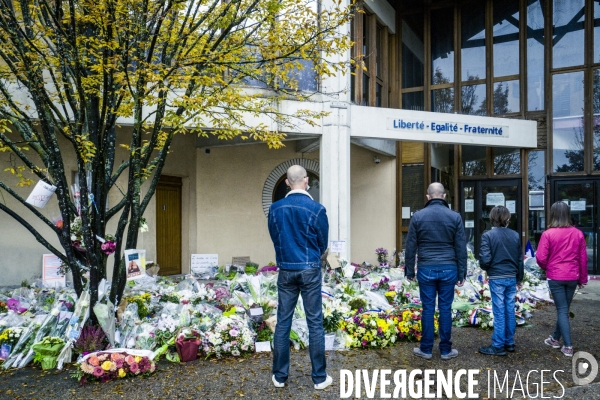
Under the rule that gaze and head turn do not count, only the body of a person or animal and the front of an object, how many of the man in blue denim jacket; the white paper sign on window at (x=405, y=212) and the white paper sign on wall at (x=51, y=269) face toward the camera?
2

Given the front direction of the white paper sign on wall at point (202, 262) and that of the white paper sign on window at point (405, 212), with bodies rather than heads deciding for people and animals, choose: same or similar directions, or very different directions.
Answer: same or similar directions

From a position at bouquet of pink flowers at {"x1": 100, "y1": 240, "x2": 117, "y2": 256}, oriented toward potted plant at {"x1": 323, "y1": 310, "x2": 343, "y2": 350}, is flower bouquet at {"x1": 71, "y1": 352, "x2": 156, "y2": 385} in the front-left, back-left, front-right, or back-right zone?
front-right

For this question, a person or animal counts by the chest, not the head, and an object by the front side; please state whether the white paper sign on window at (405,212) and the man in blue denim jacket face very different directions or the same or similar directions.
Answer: very different directions

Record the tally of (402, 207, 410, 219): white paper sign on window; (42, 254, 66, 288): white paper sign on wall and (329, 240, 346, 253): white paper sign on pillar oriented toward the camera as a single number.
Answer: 3

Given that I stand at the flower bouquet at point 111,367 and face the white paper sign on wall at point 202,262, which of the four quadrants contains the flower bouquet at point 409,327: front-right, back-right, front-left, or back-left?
front-right

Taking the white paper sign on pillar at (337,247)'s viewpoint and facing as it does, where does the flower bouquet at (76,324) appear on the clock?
The flower bouquet is roughly at 1 o'clock from the white paper sign on pillar.

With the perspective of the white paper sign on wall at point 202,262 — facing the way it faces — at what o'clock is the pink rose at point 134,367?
The pink rose is roughly at 12 o'clock from the white paper sign on wall.

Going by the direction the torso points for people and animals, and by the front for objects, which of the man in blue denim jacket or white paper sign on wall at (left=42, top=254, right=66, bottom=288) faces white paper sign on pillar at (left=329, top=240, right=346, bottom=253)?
the man in blue denim jacket

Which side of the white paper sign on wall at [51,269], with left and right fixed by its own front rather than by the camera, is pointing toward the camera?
front

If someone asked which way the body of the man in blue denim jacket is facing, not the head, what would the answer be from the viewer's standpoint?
away from the camera

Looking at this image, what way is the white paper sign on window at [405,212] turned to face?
toward the camera

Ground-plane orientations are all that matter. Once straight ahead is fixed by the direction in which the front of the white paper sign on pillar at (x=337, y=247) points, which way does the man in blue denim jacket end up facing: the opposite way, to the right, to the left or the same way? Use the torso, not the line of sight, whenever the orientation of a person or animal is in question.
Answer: the opposite way

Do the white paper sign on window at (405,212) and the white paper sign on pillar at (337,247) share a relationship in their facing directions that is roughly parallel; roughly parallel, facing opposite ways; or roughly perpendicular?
roughly parallel

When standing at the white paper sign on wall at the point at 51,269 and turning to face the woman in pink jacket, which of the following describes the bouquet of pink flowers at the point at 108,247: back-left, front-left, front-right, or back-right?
front-right

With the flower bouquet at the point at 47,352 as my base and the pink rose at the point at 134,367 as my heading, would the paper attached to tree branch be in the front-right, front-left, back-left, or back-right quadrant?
back-left

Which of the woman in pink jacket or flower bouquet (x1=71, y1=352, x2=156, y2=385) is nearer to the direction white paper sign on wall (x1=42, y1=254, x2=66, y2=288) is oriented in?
the flower bouquet

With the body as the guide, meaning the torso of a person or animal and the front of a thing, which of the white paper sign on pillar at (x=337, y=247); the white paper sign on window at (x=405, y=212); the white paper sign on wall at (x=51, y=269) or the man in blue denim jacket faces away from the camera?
the man in blue denim jacket

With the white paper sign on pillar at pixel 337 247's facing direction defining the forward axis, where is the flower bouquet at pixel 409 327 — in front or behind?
in front

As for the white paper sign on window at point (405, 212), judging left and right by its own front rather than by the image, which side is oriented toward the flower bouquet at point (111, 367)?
front

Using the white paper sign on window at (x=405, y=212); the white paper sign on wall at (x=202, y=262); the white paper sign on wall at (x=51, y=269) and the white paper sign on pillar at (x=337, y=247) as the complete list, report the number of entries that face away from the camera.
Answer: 0

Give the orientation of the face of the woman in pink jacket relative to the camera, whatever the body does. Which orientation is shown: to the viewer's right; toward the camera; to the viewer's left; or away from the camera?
away from the camera
